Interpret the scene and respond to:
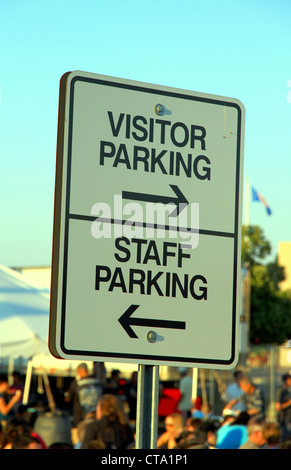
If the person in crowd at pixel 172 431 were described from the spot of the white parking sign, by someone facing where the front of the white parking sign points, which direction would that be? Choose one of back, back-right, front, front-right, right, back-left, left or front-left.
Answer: back-left

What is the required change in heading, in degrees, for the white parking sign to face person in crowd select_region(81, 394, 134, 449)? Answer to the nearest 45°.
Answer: approximately 135° to its left

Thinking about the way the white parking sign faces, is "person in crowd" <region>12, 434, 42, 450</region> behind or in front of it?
behind

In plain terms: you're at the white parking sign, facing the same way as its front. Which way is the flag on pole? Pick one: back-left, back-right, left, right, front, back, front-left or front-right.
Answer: back-left

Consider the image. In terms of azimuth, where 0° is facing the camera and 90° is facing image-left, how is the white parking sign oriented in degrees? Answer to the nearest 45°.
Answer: approximately 315°

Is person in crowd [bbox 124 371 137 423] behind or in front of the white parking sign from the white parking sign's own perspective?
behind

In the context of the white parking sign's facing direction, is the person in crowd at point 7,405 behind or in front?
behind

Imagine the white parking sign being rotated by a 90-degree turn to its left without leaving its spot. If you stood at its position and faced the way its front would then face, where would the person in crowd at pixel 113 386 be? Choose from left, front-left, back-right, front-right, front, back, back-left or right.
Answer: front-left
